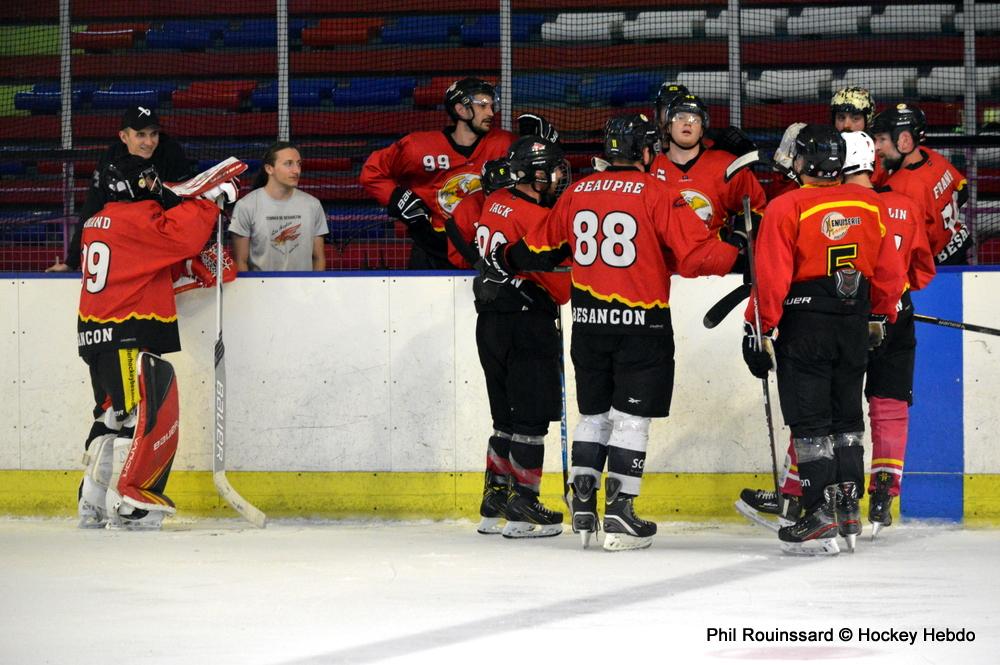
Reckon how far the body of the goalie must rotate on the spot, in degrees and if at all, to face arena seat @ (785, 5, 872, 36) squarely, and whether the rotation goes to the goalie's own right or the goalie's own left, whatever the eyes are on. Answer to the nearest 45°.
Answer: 0° — they already face it

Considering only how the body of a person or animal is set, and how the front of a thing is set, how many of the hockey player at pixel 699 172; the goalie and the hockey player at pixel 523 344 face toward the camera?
1

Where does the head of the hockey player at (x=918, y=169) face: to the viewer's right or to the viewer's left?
to the viewer's left

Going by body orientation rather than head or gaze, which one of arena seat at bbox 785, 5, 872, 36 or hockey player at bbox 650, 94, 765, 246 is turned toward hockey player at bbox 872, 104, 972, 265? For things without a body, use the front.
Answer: the arena seat

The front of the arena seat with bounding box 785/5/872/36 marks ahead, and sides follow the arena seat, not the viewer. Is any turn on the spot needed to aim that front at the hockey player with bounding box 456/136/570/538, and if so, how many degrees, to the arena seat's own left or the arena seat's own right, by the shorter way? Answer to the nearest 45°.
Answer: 0° — it already faces them

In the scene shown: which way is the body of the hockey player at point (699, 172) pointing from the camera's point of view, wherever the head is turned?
toward the camera

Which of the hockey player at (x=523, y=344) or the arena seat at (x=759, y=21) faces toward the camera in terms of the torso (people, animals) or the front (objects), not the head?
the arena seat

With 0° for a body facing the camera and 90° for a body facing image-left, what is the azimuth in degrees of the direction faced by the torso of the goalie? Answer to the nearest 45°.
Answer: approximately 225°

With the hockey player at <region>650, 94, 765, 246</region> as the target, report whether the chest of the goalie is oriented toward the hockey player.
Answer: no

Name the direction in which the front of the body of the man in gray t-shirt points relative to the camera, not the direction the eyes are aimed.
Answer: toward the camera

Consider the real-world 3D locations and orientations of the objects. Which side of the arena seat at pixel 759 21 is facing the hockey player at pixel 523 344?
front

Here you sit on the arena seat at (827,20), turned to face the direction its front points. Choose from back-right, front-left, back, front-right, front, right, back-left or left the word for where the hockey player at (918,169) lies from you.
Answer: front

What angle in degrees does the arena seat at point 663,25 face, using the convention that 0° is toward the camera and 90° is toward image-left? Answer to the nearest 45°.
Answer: approximately 0°

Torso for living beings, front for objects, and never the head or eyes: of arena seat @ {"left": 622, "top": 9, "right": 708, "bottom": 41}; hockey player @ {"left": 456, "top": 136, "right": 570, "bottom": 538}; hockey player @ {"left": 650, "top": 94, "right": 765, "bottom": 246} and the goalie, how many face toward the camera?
2

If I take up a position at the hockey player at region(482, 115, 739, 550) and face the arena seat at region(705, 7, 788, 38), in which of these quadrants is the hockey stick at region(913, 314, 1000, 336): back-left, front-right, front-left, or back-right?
front-right

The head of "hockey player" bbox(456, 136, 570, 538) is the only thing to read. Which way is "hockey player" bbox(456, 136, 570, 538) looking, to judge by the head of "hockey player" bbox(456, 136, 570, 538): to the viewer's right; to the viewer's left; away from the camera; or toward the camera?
to the viewer's right

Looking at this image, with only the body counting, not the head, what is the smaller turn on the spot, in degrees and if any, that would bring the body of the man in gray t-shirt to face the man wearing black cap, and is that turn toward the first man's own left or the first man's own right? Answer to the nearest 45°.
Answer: approximately 90° to the first man's own right

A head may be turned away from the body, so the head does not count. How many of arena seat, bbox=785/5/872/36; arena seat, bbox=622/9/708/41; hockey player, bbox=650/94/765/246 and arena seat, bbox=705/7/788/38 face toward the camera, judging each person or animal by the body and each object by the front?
4

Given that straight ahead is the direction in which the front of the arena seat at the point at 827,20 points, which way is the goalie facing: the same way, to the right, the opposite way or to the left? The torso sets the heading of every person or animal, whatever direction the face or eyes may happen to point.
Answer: the opposite way

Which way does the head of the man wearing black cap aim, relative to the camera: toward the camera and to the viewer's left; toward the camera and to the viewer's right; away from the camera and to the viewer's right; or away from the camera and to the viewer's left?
toward the camera and to the viewer's right
